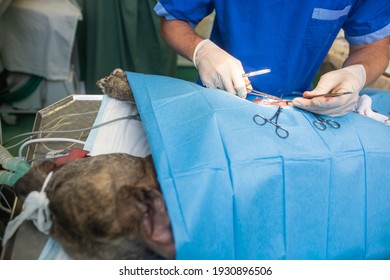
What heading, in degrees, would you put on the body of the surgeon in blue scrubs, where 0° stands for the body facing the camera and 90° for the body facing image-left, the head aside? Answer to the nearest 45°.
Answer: approximately 0°
